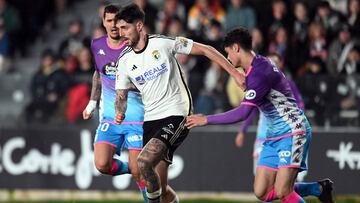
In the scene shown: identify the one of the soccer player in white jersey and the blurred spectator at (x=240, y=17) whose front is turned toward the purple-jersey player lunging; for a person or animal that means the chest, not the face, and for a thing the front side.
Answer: the blurred spectator

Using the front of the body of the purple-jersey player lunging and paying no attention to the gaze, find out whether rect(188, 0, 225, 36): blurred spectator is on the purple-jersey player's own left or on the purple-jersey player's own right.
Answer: on the purple-jersey player's own right

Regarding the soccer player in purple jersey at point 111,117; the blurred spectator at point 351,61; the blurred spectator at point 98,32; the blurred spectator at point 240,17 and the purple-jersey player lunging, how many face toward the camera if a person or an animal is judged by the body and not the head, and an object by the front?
4

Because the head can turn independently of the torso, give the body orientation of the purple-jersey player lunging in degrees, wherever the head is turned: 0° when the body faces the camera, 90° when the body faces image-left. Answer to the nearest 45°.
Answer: approximately 90°

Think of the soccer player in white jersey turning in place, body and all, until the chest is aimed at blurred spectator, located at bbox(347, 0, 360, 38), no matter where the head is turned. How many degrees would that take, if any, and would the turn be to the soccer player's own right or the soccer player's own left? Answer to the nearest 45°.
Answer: approximately 180°

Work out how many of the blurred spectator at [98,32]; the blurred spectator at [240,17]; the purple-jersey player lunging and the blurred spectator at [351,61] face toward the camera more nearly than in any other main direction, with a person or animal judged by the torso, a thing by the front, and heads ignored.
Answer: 3

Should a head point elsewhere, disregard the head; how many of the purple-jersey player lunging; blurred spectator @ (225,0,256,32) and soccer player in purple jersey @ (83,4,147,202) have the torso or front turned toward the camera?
2

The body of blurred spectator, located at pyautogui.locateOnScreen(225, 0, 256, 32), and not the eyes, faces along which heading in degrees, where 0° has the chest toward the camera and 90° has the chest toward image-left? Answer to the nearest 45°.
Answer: approximately 0°

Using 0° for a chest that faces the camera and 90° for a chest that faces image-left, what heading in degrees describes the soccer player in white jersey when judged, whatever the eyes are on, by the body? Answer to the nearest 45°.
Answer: approximately 45°

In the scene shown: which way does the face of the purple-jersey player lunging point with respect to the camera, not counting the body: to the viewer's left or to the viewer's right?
to the viewer's left
